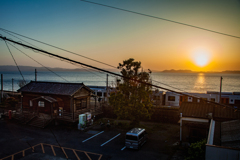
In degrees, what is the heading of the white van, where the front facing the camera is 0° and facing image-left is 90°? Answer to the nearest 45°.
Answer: approximately 45°

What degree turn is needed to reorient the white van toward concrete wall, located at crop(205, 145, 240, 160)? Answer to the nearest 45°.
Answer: approximately 90° to its left

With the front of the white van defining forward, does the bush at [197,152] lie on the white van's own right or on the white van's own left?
on the white van's own left

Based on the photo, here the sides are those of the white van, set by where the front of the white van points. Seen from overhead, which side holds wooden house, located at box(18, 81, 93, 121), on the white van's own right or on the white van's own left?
on the white van's own right

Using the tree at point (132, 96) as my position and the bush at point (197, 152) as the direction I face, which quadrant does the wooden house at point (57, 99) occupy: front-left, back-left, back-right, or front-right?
back-right

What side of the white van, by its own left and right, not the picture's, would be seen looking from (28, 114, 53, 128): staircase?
right

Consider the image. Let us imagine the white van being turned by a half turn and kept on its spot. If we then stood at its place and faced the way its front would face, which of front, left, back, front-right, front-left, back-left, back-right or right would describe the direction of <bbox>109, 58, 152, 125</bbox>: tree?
front-left
